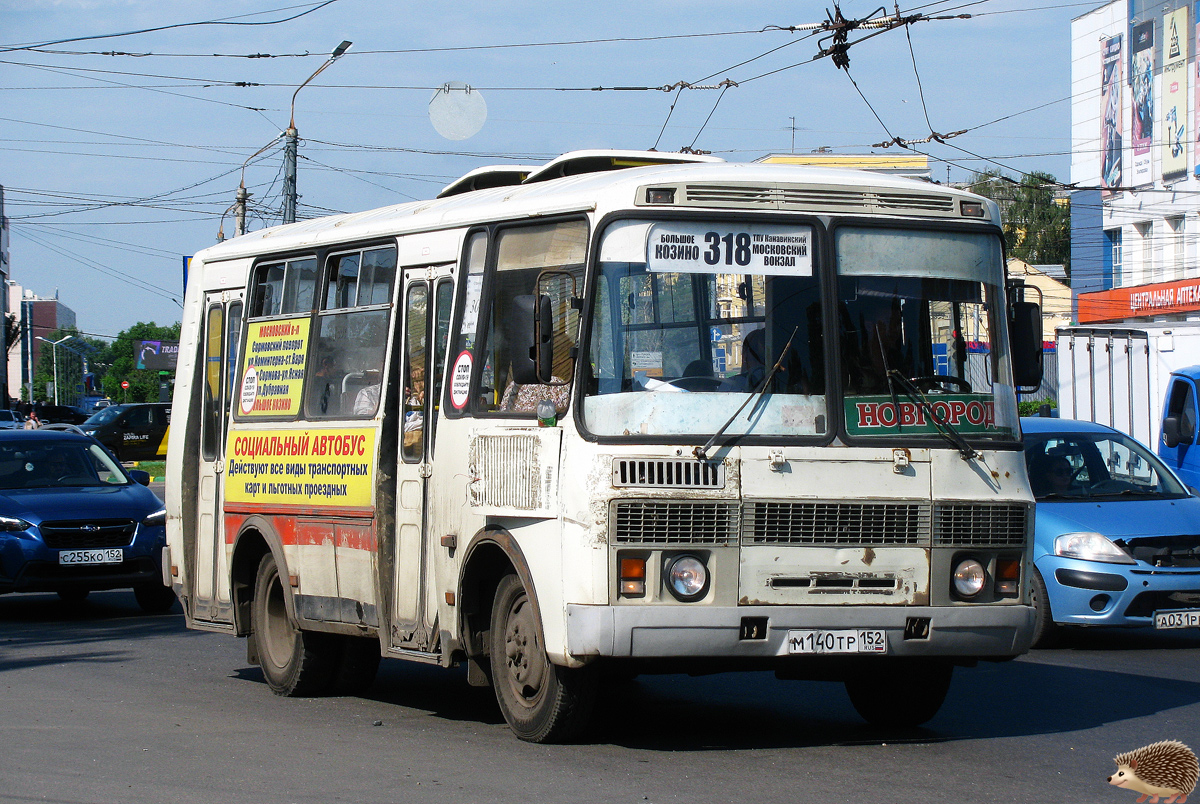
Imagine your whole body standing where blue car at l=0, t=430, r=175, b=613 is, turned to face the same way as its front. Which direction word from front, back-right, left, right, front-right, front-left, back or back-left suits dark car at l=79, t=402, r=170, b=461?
back-left

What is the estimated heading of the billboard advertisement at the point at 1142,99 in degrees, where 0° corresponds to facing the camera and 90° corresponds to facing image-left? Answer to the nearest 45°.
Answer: approximately 45°

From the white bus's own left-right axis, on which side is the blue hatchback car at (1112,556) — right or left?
on its left

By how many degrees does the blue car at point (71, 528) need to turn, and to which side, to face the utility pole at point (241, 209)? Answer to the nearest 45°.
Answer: approximately 135° to its left

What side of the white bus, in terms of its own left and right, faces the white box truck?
left

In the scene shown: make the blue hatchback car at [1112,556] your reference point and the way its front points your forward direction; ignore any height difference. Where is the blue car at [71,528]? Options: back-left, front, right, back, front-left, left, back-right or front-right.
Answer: back-right

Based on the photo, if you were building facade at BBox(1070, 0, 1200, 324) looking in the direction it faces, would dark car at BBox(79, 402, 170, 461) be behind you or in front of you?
in front

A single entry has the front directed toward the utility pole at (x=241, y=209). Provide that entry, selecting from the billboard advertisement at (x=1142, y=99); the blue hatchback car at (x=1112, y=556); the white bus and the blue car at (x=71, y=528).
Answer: the billboard advertisement

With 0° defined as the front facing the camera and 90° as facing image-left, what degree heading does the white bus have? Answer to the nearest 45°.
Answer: approximately 315°

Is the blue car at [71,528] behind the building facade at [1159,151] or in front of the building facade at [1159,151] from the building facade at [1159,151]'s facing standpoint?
in front
